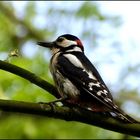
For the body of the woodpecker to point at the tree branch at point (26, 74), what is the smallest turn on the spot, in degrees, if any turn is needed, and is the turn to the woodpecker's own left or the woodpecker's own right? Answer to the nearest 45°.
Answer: approximately 45° to the woodpecker's own left

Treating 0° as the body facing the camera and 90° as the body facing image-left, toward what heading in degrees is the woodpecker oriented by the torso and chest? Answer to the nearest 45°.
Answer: approximately 90°
